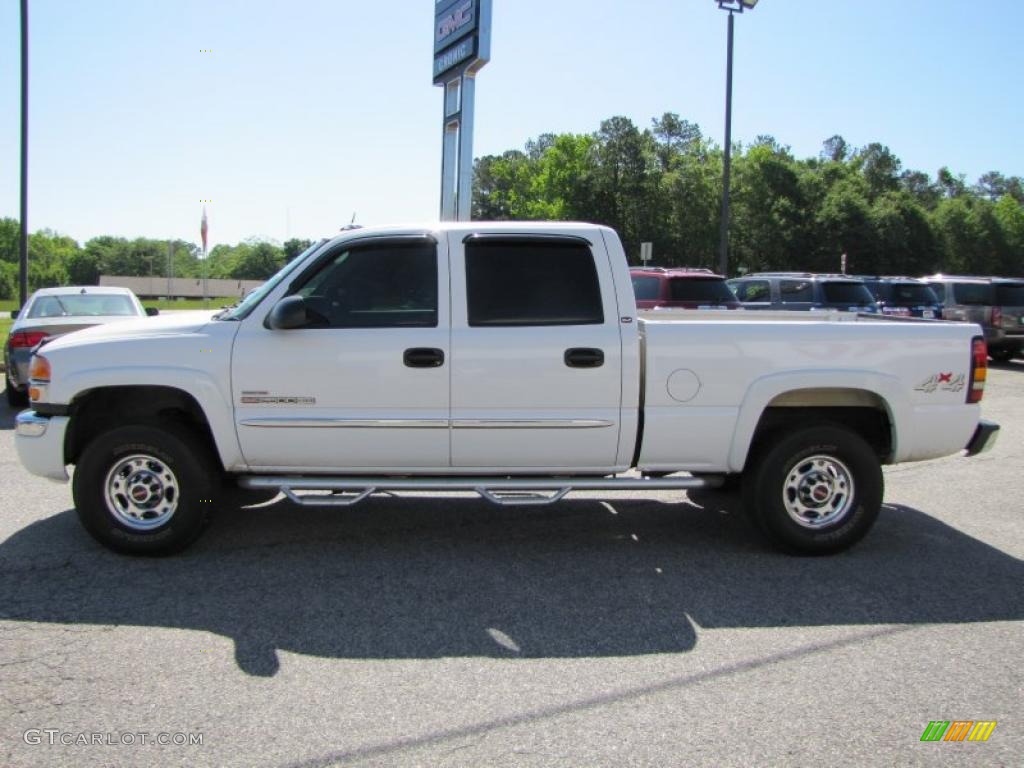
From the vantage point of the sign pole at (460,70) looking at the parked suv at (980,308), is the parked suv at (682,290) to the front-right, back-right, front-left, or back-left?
front-right

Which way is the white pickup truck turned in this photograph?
to the viewer's left

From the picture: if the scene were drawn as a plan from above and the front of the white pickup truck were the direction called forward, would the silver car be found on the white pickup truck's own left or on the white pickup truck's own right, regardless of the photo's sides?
on the white pickup truck's own right

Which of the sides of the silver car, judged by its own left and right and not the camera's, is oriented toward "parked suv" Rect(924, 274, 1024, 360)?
right

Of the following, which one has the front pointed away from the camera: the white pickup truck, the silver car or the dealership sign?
the silver car

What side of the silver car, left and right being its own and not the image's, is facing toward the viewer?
back

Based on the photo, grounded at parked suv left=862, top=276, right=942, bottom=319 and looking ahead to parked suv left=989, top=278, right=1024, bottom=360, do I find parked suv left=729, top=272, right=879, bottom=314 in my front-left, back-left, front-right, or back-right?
back-right

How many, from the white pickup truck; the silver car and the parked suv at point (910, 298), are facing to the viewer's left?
1

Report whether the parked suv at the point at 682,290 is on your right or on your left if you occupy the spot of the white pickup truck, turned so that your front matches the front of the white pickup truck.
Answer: on your right

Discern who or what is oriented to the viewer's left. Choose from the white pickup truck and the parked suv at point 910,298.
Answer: the white pickup truck

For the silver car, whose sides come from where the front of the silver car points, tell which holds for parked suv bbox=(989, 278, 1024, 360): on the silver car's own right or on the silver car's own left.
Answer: on the silver car's own right

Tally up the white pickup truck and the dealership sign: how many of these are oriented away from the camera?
0

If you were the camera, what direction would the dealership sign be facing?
facing the viewer and to the left of the viewer
